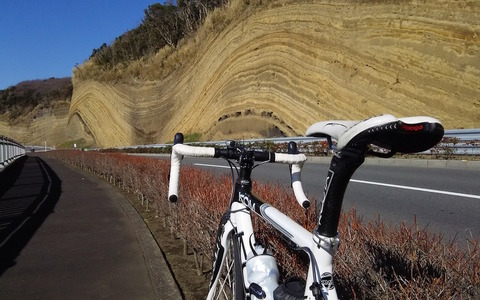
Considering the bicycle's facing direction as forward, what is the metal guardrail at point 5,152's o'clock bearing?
The metal guardrail is roughly at 12 o'clock from the bicycle.

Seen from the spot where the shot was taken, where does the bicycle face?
facing away from the viewer and to the left of the viewer

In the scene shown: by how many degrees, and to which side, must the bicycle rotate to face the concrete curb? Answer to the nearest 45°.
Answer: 0° — it already faces it
